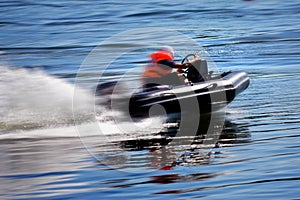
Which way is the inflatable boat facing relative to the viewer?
to the viewer's right

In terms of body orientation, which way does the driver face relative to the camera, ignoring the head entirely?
to the viewer's right
